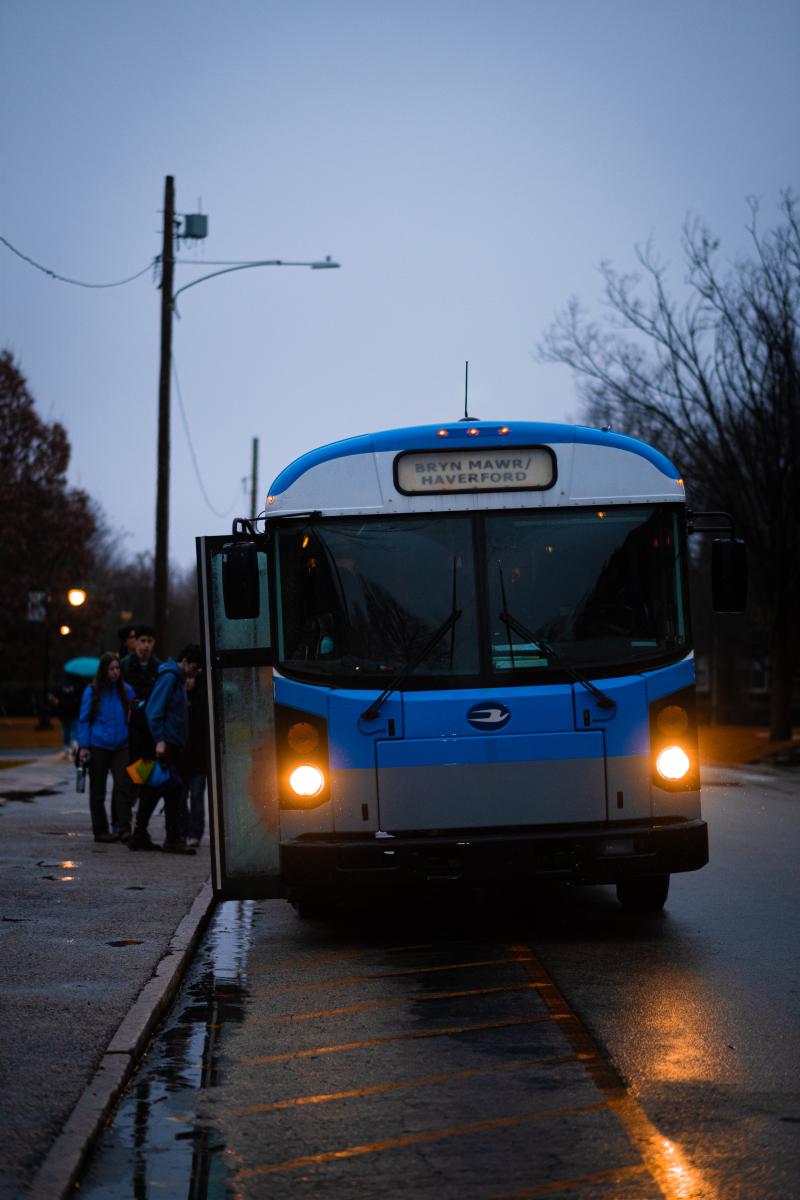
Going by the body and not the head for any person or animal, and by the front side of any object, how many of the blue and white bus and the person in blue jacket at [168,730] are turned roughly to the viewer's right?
1

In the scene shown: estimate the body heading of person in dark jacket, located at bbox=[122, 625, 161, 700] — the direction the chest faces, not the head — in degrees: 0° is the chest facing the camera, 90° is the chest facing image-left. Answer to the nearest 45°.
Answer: approximately 0°

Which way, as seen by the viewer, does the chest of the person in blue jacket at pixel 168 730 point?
to the viewer's right

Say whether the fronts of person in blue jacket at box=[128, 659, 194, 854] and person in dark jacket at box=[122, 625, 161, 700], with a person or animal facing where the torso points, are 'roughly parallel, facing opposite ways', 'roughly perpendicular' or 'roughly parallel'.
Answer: roughly perpendicular

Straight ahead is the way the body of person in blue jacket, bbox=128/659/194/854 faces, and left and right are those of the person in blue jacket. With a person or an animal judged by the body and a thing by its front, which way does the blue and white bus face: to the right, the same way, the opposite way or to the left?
to the right

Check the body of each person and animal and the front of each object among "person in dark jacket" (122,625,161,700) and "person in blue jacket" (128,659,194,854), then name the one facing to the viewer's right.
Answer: the person in blue jacket

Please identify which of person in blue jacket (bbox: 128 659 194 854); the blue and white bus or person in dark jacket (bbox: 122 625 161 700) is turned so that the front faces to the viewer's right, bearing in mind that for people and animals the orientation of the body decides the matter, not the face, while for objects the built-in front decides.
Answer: the person in blue jacket

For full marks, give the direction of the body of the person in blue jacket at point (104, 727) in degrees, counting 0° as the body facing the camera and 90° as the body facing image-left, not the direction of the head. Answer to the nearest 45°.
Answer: approximately 315°
